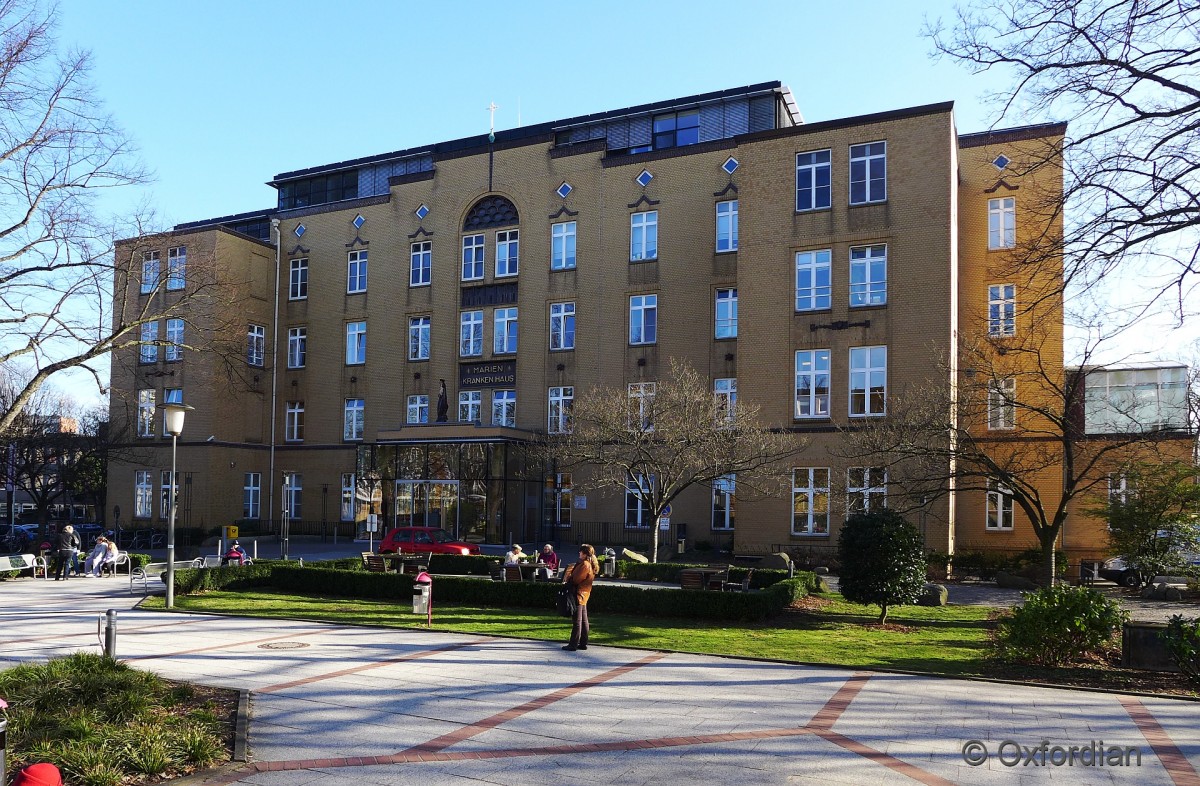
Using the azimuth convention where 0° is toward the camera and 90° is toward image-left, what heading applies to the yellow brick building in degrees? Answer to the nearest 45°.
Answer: approximately 45°

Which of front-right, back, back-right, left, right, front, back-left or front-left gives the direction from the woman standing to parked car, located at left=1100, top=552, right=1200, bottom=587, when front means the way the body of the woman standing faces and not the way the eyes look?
back-right

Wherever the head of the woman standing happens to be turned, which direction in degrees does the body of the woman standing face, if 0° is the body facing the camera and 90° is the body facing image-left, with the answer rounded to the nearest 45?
approximately 90°

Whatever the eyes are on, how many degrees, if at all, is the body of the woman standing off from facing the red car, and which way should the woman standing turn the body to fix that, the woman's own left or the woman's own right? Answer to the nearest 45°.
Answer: approximately 90° to the woman's own right

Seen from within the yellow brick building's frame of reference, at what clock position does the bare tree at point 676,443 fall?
The bare tree is roughly at 10 o'clock from the yellow brick building.
